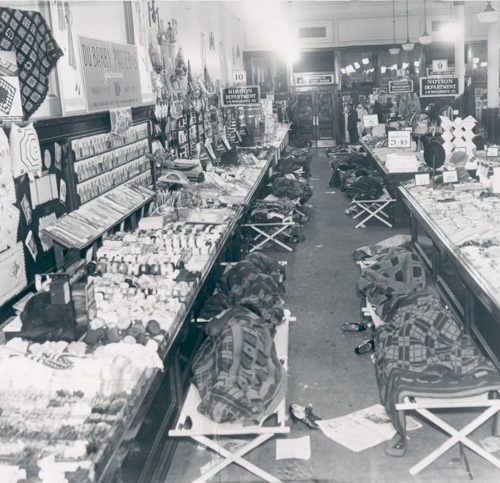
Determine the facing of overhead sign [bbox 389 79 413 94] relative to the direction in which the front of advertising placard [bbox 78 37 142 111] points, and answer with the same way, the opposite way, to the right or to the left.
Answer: to the right

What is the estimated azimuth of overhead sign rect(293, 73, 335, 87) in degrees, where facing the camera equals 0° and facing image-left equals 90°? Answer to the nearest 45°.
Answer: approximately 0°

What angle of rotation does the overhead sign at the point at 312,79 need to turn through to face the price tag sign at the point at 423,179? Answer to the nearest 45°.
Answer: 0° — it already faces it

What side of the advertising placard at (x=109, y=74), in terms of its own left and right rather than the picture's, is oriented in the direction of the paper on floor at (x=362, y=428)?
front

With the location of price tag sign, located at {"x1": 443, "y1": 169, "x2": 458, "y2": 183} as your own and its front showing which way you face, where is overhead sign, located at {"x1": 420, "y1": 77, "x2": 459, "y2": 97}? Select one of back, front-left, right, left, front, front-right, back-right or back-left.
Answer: back

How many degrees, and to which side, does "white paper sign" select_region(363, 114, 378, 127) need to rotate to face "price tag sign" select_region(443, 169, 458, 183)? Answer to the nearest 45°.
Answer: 0° — it already faces it
